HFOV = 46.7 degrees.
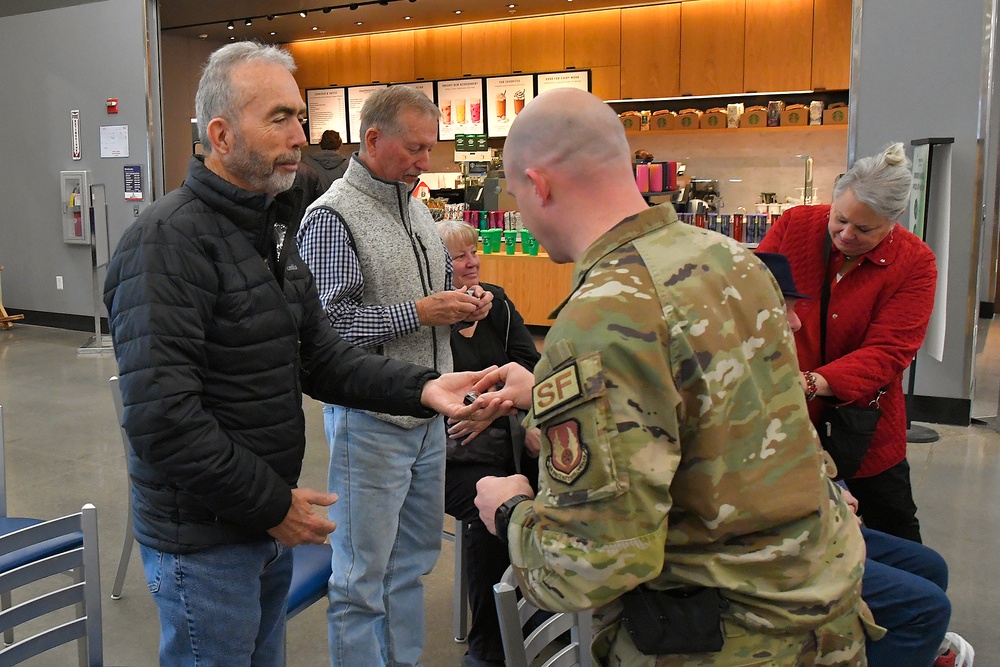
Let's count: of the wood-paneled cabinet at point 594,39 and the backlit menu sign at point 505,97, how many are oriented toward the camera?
2

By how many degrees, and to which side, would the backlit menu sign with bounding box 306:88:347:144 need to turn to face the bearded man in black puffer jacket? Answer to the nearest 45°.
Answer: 0° — it already faces them

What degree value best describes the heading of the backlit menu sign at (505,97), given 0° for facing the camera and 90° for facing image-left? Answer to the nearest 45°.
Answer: approximately 0°

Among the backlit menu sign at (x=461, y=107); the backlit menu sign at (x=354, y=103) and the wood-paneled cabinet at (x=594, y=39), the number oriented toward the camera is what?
3

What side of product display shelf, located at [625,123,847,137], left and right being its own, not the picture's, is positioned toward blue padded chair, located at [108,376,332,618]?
front

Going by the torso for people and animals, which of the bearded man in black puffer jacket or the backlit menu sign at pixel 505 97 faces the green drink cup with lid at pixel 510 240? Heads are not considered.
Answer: the backlit menu sign

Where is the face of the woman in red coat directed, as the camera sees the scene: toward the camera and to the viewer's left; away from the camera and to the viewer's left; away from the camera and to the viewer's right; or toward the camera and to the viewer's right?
toward the camera and to the viewer's left

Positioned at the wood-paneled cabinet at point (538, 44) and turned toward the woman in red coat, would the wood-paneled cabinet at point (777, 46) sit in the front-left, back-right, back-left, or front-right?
front-left

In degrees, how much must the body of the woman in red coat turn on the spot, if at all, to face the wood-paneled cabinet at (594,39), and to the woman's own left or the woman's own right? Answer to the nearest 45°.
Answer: approximately 135° to the woman's own right

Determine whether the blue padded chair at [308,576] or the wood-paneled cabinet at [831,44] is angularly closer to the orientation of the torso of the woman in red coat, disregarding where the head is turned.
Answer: the blue padded chair

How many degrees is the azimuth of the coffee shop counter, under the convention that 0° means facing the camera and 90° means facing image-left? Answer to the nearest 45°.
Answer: approximately 0°

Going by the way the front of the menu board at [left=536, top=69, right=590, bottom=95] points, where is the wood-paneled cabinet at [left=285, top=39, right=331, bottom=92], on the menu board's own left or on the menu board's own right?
on the menu board's own right

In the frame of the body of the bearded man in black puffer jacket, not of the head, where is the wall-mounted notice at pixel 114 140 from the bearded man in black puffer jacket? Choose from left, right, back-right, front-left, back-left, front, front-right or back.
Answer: back-left

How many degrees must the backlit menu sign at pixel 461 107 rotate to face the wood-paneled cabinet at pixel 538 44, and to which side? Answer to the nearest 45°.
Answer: approximately 45° to its left

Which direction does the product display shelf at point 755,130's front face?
toward the camera
